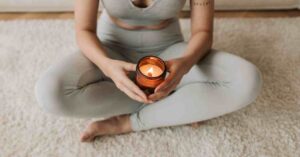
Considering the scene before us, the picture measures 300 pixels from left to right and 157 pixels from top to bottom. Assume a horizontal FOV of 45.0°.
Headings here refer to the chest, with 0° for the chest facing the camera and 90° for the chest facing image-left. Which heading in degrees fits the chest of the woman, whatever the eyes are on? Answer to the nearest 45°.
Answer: approximately 0°
